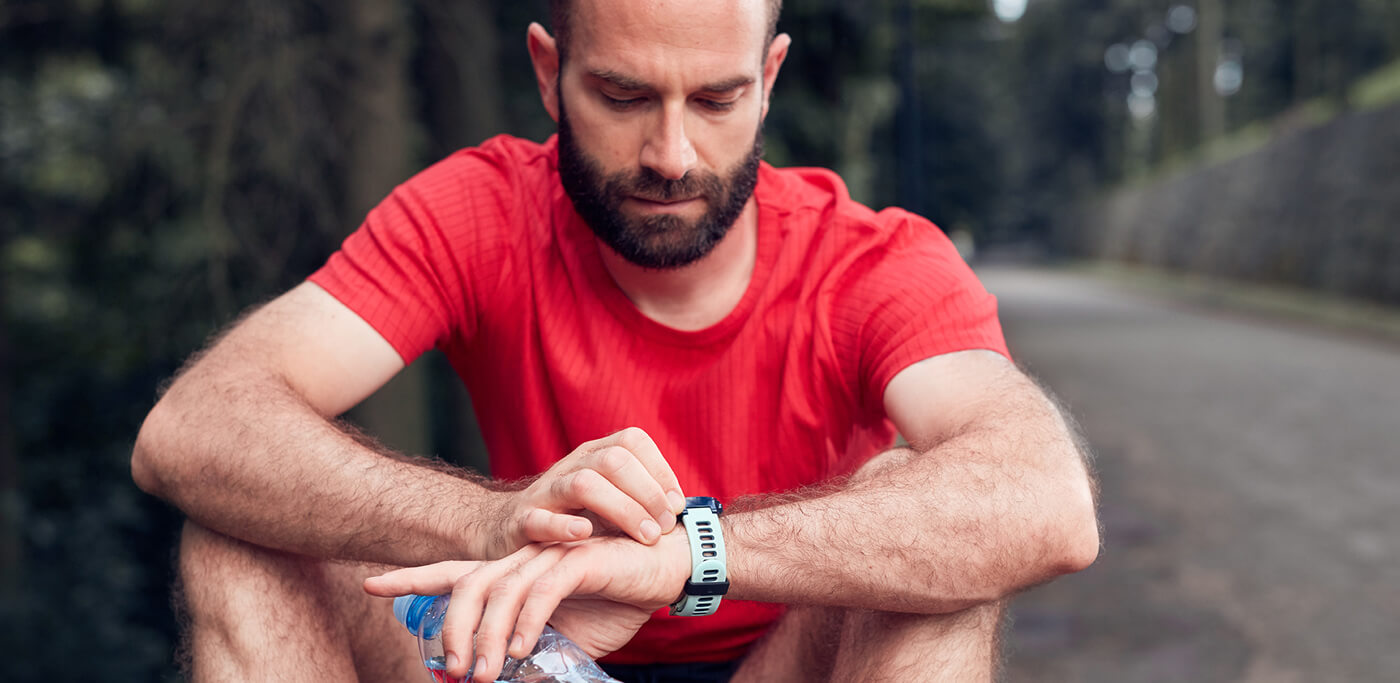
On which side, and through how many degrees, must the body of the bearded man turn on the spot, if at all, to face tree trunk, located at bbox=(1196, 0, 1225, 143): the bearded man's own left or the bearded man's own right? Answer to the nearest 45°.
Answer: approximately 135° to the bearded man's own left

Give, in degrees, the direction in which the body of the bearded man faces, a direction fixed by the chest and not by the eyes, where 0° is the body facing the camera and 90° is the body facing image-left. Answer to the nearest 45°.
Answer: approximately 0°
